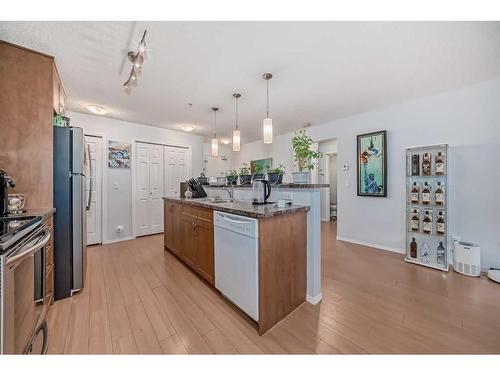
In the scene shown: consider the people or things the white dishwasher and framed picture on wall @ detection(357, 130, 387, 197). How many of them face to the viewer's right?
0

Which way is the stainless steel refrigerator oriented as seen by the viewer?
to the viewer's right

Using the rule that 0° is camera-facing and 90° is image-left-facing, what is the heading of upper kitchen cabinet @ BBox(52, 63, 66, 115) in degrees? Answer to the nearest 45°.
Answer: approximately 270°

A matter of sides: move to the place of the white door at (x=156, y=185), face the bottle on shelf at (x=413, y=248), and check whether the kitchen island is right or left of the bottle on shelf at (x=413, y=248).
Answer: right

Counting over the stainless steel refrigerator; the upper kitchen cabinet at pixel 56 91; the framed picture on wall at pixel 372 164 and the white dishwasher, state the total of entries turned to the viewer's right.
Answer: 2

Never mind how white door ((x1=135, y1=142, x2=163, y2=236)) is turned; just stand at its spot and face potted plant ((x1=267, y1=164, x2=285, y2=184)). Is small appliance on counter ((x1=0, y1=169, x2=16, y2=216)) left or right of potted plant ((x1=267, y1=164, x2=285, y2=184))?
right

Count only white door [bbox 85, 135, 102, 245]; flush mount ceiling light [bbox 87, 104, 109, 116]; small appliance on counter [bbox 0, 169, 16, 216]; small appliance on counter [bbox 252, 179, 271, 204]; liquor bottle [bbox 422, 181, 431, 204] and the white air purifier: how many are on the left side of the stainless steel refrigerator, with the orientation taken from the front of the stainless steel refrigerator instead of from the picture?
2

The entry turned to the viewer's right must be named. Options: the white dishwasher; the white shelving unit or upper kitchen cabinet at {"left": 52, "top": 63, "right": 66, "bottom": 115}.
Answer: the upper kitchen cabinet

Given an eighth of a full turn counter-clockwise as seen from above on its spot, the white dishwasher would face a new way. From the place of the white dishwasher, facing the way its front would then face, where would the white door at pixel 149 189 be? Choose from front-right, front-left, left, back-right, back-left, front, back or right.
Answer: back-right

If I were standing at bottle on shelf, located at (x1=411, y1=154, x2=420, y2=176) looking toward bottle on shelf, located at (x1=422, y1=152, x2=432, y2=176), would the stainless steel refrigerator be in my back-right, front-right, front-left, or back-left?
back-right

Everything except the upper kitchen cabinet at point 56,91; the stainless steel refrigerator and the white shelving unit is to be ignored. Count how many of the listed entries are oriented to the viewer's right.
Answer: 2

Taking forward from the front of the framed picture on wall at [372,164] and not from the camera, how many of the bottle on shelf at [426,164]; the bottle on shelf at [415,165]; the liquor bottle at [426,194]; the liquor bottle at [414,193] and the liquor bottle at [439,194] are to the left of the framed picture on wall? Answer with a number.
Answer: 5

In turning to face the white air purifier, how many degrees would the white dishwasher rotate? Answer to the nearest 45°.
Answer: approximately 135° to its left

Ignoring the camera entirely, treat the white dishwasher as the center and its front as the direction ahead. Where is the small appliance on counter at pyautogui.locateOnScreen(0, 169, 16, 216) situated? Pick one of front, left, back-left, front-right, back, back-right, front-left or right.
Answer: front-right

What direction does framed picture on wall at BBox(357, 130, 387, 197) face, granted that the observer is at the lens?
facing the viewer and to the left of the viewer

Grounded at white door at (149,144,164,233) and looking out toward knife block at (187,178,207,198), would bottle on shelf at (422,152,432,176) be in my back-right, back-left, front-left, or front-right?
front-left

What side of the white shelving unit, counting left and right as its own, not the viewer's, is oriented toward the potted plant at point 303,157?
front
